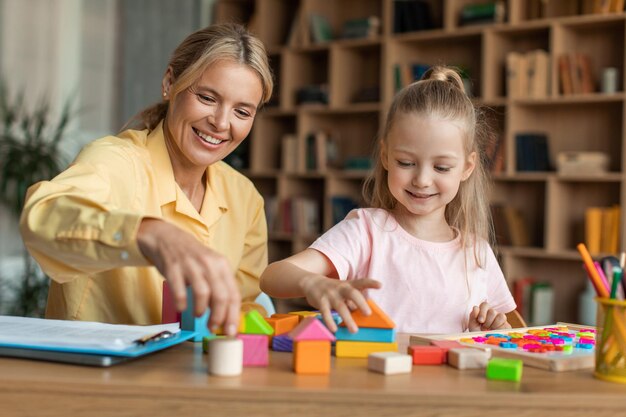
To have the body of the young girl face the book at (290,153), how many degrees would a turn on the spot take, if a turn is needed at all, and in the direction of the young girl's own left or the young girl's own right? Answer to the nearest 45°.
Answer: approximately 180°

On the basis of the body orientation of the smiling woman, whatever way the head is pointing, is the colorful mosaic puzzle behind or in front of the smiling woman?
in front

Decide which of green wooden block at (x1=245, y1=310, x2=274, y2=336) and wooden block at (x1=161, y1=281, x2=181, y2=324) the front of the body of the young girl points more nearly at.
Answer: the green wooden block

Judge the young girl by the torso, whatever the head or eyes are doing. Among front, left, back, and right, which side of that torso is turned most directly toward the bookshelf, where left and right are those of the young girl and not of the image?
back

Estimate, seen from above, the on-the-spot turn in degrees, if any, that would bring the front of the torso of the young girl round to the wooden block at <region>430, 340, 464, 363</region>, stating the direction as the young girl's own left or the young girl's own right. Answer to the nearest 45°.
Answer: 0° — they already face it

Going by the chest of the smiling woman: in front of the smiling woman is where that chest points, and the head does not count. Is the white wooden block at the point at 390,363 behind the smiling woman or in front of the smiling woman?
in front

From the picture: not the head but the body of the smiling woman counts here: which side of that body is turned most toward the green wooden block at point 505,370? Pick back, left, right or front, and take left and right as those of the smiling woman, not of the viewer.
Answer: front

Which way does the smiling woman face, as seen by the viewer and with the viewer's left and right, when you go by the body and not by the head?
facing the viewer and to the right of the viewer

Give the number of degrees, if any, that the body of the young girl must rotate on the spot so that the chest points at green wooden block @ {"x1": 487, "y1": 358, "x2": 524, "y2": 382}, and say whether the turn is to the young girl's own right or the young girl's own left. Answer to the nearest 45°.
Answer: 0° — they already face it

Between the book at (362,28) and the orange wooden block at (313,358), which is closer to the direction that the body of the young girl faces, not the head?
the orange wooden block

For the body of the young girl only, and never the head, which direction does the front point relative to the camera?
toward the camera

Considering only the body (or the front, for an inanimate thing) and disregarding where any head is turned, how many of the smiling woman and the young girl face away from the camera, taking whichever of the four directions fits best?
0

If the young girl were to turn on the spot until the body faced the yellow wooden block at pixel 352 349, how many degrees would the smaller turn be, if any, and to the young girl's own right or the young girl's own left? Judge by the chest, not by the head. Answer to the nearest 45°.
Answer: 0° — they already face it

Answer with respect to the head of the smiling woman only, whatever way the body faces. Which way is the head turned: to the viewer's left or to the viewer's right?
to the viewer's right
